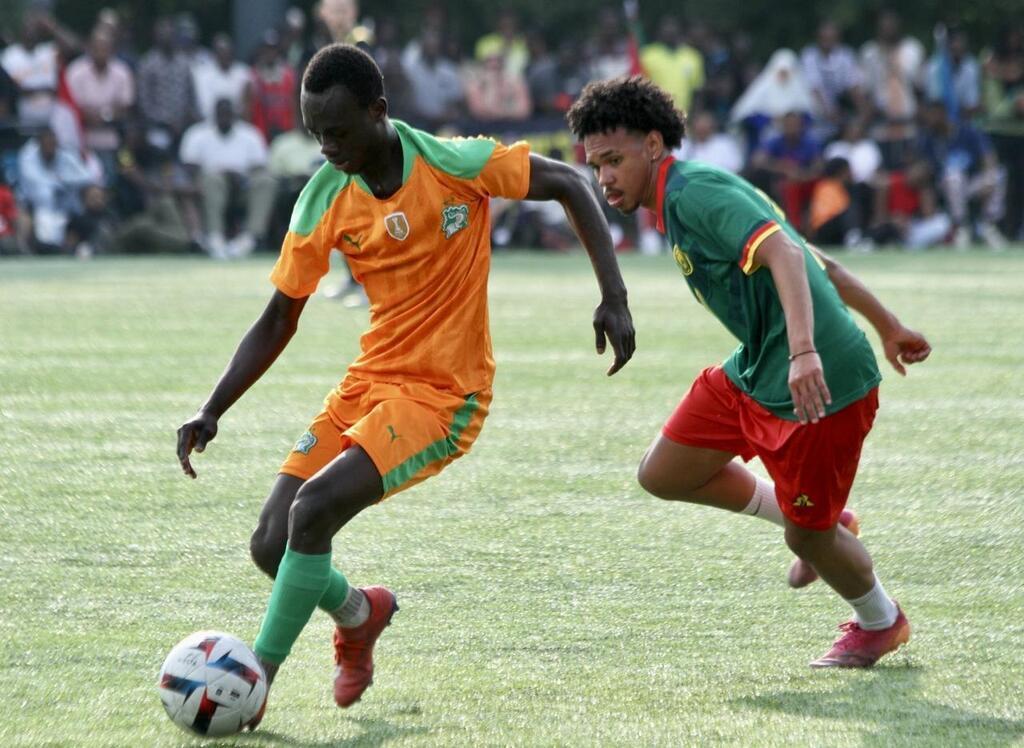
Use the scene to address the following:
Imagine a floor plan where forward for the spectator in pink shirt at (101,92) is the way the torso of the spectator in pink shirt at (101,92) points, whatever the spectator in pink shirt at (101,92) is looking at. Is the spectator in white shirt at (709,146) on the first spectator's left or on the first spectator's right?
on the first spectator's left

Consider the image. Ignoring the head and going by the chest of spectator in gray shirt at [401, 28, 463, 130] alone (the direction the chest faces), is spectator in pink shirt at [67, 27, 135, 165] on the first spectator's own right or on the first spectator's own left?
on the first spectator's own right

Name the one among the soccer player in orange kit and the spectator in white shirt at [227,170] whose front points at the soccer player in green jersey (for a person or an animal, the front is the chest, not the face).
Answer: the spectator in white shirt

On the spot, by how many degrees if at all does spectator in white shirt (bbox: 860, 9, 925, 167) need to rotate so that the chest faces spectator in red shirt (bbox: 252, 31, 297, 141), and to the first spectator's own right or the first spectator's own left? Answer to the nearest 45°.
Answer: approximately 90° to the first spectator's own right

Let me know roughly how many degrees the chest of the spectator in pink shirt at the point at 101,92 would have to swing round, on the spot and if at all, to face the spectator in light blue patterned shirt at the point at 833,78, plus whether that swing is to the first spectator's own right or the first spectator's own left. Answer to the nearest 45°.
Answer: approximately 90° to the first spectator's own left

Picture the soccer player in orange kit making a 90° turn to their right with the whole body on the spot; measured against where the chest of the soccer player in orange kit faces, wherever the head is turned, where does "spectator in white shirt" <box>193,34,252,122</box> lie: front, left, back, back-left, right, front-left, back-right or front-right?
front-right

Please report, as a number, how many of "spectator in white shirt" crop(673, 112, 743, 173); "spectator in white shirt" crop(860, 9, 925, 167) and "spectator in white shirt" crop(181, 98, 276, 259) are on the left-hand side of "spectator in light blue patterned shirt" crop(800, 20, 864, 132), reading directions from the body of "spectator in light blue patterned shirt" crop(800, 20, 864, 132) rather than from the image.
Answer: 1

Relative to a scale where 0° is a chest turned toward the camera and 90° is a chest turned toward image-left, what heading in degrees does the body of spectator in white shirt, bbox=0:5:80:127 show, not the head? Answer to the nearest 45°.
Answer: approximately 0°

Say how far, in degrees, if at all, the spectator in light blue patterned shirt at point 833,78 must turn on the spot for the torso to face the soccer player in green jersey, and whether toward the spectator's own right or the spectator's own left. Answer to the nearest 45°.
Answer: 0° — they already face them

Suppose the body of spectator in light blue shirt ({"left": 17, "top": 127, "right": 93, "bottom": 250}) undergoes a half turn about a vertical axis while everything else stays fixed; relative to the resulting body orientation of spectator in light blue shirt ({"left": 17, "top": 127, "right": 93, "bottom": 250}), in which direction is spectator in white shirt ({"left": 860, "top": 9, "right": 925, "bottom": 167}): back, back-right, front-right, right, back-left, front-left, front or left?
right
